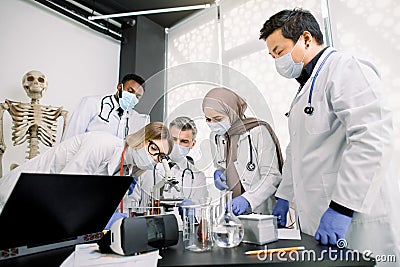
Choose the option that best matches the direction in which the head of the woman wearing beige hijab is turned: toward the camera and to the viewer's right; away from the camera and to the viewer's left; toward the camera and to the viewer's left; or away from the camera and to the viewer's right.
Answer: toward the camera and to the viewer's left

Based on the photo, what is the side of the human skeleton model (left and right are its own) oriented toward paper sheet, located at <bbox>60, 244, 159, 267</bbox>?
front

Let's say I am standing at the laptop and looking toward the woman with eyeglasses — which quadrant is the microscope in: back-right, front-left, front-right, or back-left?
front-right

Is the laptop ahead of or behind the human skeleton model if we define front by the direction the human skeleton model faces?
ahead

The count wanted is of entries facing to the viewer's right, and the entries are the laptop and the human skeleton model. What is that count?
0
